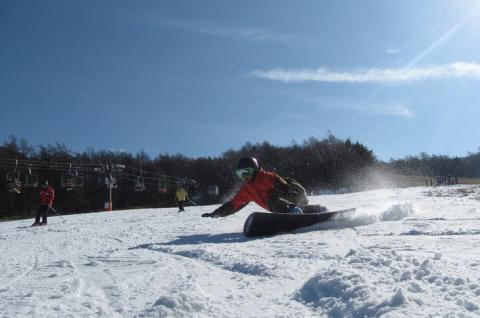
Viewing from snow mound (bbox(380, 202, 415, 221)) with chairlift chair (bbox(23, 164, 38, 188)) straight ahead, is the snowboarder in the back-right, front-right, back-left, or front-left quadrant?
front-left

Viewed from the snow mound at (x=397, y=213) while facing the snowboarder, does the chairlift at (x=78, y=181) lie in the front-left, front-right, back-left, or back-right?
front-right
